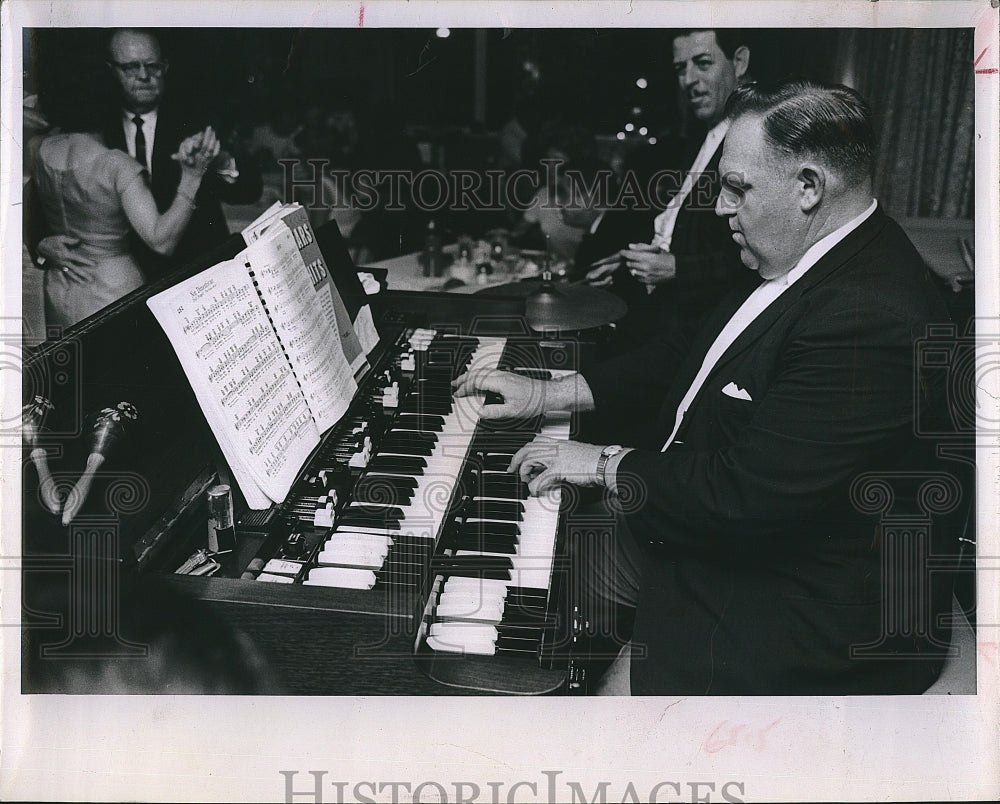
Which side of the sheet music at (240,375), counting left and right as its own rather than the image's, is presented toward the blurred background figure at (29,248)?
back

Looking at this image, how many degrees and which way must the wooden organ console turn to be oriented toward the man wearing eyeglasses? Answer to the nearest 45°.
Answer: approximately 135° to its left

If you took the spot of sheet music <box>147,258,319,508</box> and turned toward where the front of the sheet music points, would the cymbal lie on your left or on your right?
on your left

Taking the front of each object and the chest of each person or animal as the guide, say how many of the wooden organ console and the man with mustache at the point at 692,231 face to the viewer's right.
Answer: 1

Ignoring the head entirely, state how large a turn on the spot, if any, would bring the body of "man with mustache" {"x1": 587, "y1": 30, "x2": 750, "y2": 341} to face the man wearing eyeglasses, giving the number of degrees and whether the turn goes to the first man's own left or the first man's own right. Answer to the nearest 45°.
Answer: approximately 45° to the first man's own right

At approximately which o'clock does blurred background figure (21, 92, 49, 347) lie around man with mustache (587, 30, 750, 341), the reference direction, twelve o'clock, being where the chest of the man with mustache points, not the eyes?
The blurred background figure is roughly at 1 o'clock from the man with mustache.

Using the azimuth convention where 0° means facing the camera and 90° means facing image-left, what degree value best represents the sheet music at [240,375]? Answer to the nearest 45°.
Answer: approximately 315°

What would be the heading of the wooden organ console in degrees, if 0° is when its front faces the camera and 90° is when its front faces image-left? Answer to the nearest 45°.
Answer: approximately 270°

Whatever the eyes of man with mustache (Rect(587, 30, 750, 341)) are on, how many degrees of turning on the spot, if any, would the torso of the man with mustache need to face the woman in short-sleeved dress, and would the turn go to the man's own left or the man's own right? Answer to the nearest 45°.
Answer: approximately 45° to the man's own right

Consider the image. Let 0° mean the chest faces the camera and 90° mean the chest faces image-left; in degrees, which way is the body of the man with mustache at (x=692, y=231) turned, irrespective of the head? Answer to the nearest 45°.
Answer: approximately 45°
